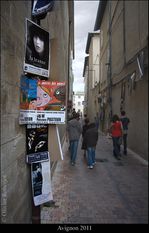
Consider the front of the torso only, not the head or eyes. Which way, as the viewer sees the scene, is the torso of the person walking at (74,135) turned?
away from the camera

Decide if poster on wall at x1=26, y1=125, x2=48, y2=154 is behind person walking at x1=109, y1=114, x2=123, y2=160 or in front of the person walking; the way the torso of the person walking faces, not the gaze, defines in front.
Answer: behind

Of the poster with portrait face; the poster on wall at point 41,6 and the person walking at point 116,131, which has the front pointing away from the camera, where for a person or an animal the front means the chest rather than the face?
the person walking

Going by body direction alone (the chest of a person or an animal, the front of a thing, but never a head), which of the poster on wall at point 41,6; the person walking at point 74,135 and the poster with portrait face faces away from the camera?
the person walking

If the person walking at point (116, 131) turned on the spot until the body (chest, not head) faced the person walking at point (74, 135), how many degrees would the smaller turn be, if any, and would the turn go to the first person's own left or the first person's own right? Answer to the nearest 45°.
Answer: approximately 135° to the first person's own left

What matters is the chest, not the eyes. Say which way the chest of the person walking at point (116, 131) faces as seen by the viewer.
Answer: away from the camera
